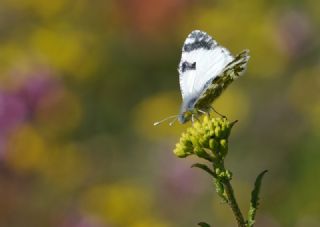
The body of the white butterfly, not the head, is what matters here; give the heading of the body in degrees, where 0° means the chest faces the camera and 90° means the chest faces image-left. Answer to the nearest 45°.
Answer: approximately 90°
